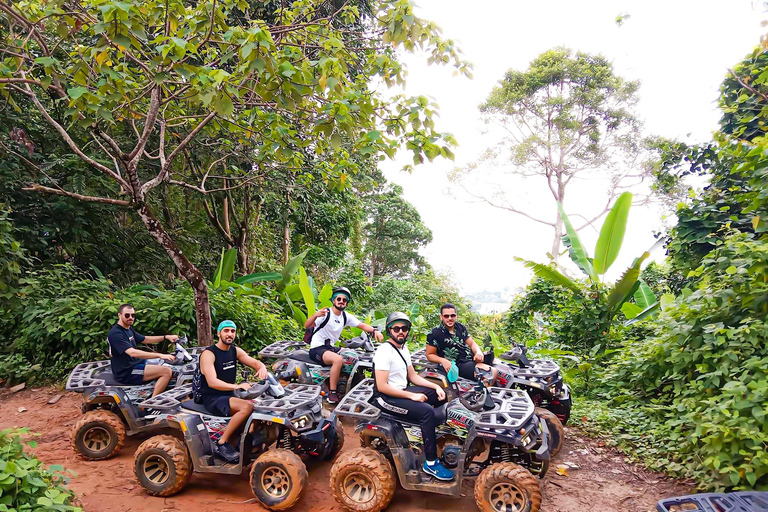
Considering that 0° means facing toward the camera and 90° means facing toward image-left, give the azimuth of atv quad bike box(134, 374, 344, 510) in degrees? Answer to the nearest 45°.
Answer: approximately 315°

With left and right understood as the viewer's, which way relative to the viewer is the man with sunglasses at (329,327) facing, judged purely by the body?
facing the viewer and to the right of the viewer

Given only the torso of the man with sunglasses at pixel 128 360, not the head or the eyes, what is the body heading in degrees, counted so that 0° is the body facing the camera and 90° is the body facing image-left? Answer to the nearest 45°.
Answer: approximately 315°

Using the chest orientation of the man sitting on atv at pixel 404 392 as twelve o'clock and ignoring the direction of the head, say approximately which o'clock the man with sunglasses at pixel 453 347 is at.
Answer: The man with sunglasses is roughly at 8 o'clock from the man sitting on atv.

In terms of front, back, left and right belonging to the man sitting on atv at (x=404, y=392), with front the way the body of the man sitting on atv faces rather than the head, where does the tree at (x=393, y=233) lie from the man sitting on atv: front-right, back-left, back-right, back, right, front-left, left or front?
back-left

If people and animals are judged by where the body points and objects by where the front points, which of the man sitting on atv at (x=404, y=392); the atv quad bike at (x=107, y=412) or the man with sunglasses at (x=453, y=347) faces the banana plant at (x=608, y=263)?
the atv quad bike

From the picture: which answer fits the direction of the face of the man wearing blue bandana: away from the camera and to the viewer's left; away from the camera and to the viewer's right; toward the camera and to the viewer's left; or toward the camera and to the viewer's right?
toward the camera and to the viewer's right

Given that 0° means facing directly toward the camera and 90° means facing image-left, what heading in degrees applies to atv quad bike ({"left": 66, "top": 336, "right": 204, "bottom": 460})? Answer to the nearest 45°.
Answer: approximately 270°
